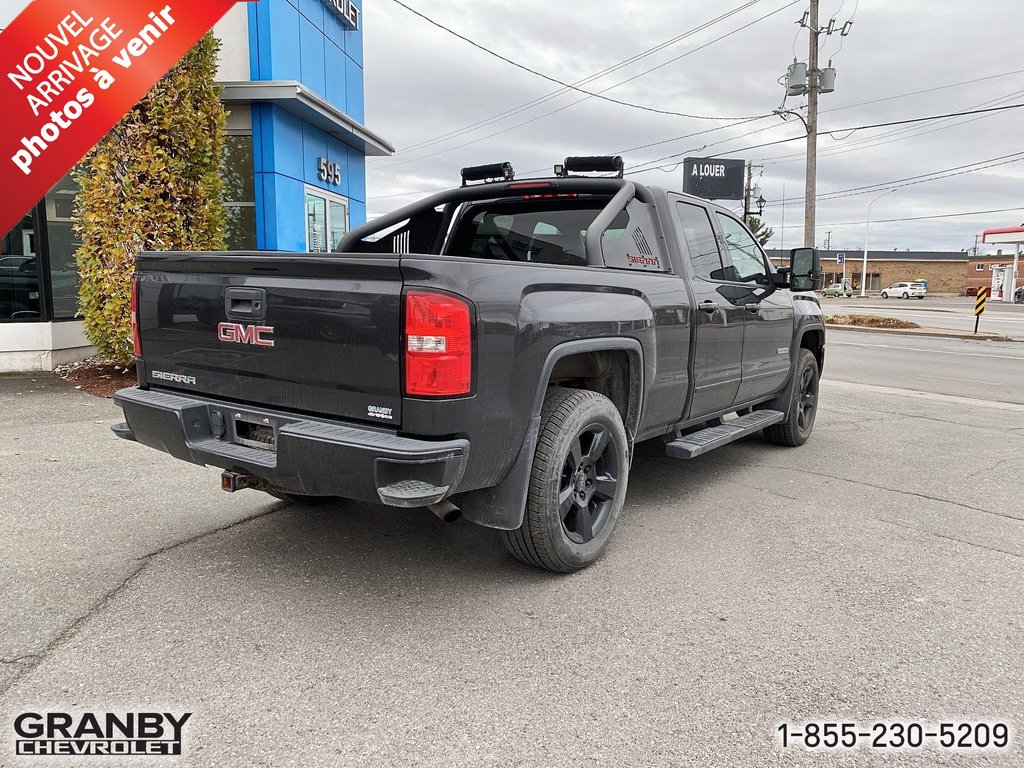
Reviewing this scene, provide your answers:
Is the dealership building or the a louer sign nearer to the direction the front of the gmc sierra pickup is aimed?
the a louer sign

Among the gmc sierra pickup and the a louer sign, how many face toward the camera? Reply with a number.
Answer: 1

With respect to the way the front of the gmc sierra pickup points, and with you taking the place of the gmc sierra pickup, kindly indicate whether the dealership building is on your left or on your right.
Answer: on your left

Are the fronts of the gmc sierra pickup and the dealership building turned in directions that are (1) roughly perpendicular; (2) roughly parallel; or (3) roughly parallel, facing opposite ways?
roughly perpendicular

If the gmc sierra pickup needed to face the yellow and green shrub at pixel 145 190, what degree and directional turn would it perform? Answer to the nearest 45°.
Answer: approximately 90° to its left

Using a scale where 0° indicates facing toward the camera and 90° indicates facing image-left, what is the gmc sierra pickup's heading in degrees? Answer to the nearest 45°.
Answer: approximately 225°

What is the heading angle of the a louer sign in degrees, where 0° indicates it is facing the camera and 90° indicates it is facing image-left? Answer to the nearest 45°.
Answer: approximately 0°
